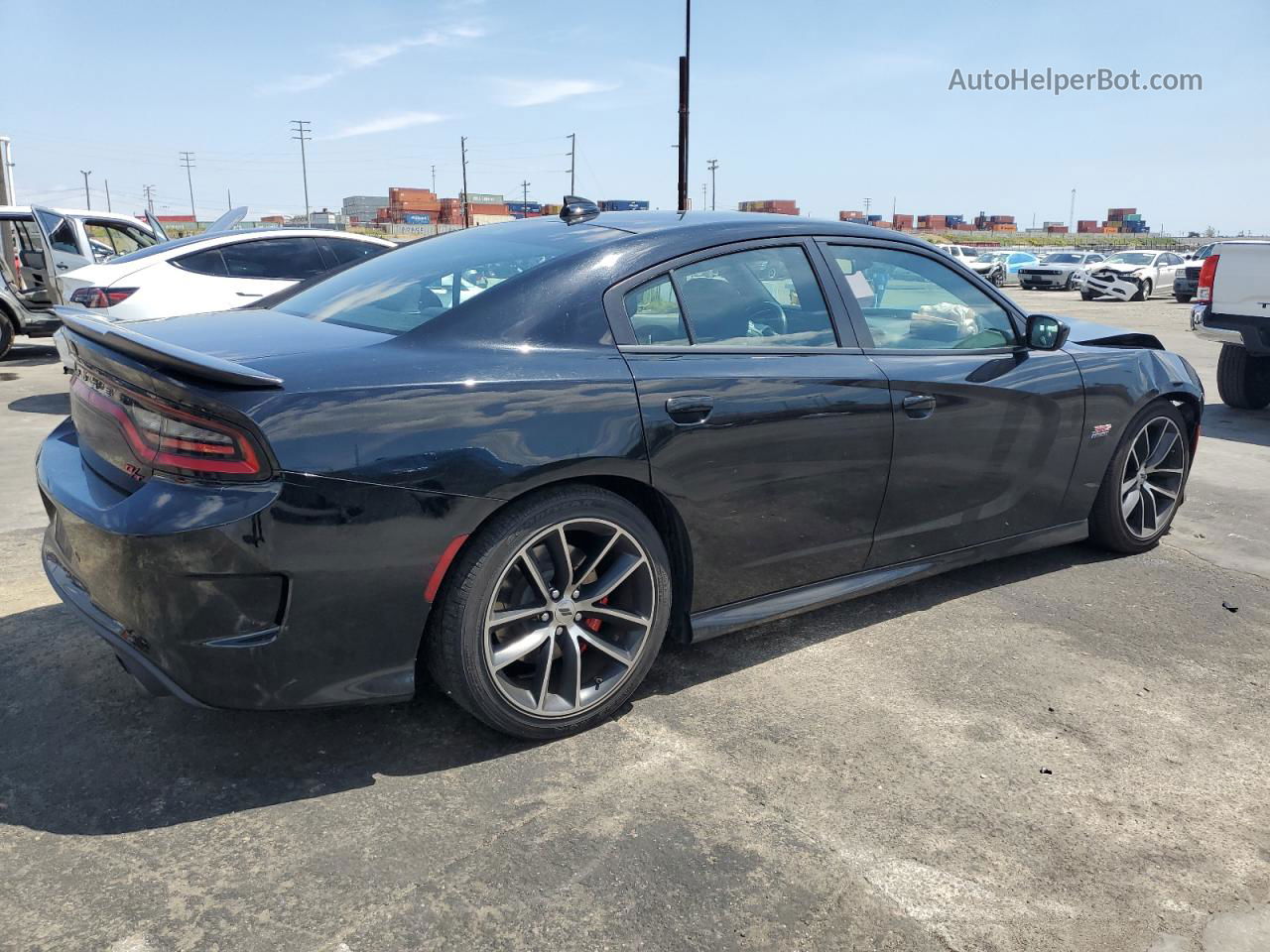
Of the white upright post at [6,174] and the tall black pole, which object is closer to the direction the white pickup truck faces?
the tall black pole

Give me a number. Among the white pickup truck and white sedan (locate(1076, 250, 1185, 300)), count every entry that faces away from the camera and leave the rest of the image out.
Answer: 1

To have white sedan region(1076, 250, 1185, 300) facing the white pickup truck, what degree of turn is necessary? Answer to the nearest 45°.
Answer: approximately 45° to its left

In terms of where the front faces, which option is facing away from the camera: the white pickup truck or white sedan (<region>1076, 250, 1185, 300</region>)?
the white pickup truck

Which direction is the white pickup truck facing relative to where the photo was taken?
away from the camera

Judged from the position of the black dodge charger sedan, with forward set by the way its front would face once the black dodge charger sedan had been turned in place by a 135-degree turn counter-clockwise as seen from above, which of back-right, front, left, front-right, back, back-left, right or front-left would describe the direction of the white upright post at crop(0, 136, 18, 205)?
front-right

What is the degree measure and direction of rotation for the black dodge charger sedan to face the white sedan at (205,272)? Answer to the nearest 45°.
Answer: approximately 90° to its left

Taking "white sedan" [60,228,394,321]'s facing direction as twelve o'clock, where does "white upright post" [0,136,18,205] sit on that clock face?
The white upright post is roughly at 10 o'clock from the white sedan.

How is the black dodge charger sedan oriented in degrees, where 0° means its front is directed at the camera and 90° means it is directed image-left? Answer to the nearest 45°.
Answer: approximately 225°

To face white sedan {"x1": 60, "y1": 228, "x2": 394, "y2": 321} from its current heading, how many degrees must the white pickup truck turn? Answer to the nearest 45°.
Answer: approximately 135° to its left

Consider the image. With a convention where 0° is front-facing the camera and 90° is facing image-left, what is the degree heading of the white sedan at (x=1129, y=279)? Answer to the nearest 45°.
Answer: approximately 45°
